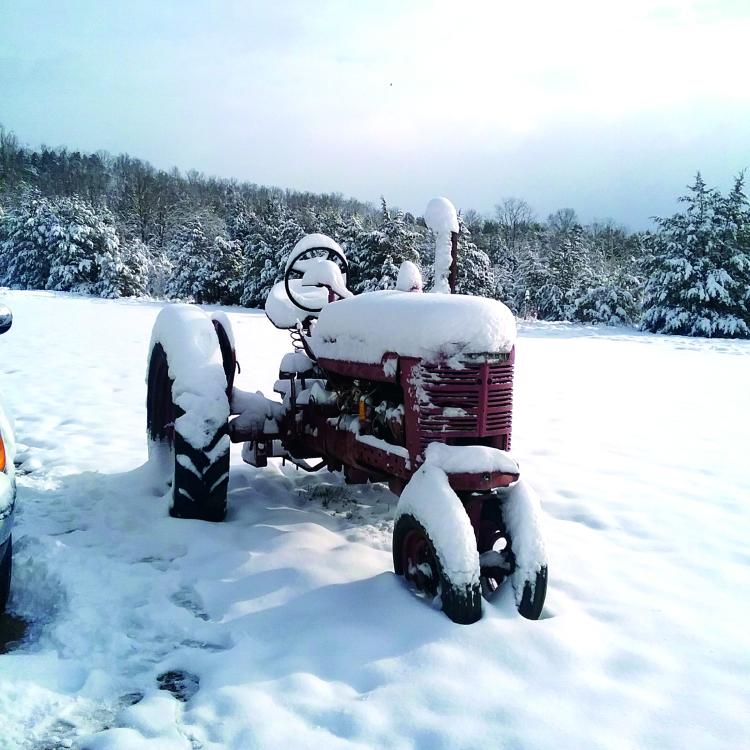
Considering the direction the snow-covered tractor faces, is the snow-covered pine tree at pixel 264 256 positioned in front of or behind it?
behind

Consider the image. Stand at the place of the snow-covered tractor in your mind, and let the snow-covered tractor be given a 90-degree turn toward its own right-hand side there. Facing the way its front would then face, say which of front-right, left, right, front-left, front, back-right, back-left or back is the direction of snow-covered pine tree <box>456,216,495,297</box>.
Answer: back-right

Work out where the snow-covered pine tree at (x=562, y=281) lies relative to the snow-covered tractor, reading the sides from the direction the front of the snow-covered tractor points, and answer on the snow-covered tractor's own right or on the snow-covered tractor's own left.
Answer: on the snow-covered tractor's own left

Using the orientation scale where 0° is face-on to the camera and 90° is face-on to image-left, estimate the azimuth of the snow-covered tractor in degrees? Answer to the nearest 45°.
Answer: approximately 315°

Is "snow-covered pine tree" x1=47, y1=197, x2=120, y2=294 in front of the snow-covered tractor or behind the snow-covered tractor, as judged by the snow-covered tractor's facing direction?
behind

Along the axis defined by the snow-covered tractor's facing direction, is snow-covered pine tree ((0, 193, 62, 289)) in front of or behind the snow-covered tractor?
behind

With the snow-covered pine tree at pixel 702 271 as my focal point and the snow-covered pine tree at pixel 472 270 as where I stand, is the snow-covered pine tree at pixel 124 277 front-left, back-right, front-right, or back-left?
back-right

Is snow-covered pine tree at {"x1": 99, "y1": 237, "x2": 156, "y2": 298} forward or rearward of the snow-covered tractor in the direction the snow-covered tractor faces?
rearward

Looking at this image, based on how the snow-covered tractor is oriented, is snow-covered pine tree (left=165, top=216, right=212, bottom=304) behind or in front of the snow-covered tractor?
behind
